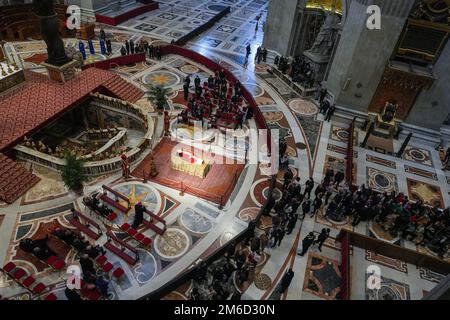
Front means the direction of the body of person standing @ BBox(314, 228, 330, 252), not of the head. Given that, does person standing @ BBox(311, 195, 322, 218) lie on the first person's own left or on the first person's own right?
on the first person's own right

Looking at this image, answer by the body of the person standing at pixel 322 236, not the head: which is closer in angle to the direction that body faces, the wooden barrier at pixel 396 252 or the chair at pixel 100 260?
the chair

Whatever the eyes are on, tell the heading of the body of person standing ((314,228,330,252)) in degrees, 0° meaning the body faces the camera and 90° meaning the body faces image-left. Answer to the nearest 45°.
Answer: approximately 90°

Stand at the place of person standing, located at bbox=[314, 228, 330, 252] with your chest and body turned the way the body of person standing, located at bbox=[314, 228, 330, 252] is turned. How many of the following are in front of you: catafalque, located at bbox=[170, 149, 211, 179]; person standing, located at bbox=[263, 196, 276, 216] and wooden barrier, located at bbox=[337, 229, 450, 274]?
2

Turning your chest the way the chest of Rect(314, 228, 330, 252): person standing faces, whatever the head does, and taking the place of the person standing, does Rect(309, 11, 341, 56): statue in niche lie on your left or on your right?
on your right

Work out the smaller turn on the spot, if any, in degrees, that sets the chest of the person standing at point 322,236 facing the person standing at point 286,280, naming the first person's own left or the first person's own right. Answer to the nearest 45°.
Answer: approximately 90° to the first person's own left

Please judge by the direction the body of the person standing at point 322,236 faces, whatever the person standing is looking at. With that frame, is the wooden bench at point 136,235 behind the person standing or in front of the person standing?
in front

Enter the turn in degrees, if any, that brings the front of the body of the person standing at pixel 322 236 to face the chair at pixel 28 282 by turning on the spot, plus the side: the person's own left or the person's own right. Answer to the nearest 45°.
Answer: approximately 45° to the person's own left

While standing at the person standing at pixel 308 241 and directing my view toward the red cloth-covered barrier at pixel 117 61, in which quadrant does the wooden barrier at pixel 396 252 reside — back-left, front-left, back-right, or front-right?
back-right

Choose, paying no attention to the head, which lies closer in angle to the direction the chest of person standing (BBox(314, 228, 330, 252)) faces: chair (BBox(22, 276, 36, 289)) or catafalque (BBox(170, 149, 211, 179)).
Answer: the catafalque

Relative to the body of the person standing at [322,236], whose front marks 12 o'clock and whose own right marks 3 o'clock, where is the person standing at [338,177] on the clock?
the person standing at [338,177] is roughly at 3 o'clock from the person standing at [322,236].

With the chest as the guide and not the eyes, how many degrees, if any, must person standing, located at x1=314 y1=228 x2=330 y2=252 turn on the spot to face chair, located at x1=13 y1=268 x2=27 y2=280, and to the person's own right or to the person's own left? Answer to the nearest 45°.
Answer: approximately 45° to the person's own left

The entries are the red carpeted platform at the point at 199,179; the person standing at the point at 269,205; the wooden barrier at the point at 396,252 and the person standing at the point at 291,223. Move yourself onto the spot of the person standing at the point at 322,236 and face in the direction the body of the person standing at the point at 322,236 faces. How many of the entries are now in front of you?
3

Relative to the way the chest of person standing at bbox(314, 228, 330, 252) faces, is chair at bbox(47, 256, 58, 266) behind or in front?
in front
